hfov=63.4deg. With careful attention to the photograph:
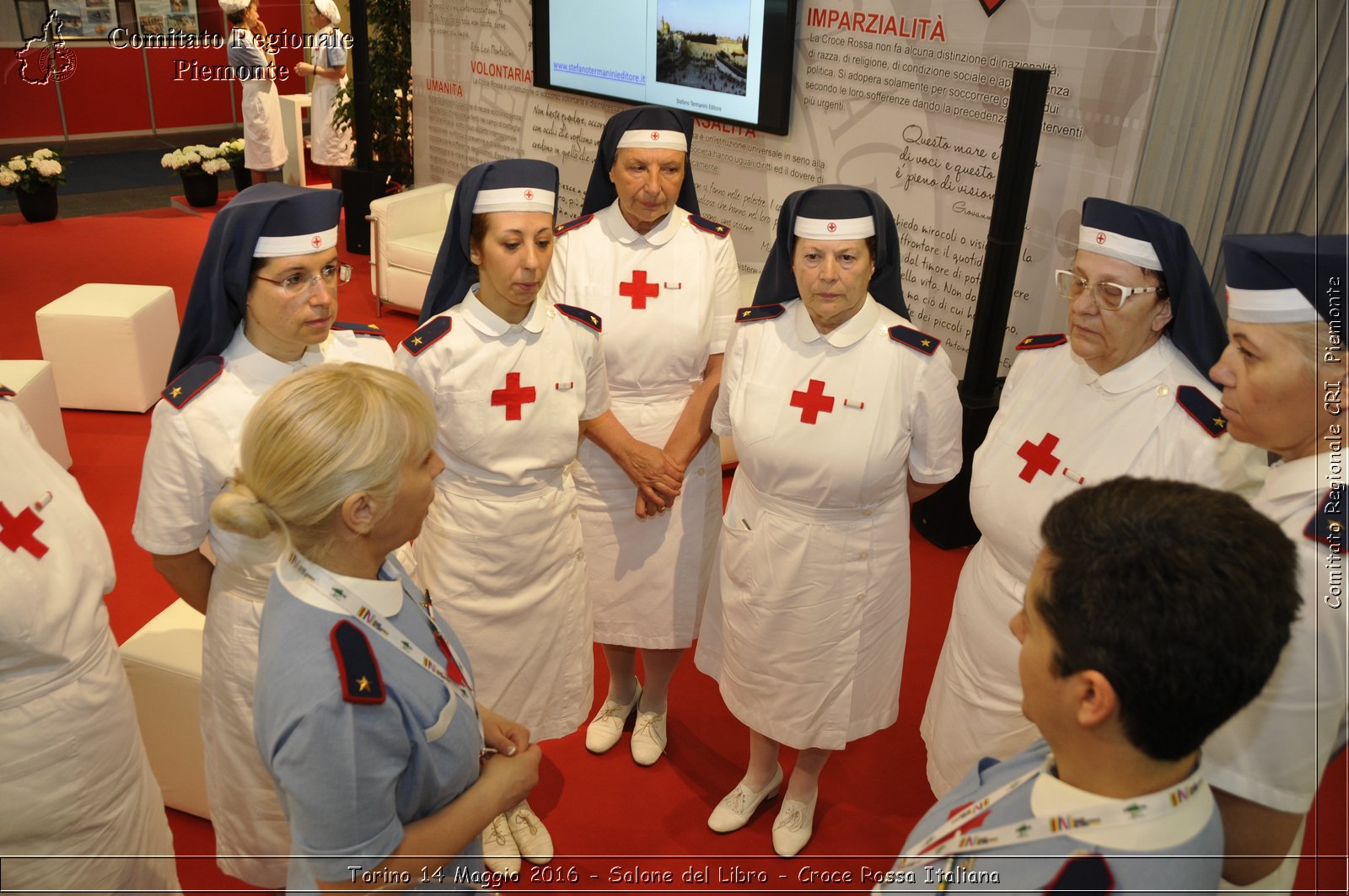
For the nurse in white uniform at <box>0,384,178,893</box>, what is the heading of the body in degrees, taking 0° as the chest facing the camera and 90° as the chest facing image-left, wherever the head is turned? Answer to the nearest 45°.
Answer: approximately 315°

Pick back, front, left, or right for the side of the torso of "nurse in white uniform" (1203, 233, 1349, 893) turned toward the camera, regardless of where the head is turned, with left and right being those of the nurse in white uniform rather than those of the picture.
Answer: left

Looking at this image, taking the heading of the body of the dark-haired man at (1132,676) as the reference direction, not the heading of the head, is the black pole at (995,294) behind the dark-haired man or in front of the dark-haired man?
in front

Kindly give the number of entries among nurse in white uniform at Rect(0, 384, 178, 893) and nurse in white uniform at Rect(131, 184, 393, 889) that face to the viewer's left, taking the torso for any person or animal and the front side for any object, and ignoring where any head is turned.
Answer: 0

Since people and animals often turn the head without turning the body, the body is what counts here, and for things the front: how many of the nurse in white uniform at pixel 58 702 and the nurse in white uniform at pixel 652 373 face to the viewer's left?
0

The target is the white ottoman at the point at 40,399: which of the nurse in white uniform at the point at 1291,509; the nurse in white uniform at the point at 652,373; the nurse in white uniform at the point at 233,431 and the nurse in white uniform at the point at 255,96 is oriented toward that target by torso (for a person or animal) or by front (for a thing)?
the nurse in white uniform at the point at 1291,509

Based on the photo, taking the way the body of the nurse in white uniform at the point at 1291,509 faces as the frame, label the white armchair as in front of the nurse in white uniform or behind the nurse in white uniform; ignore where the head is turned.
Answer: in front

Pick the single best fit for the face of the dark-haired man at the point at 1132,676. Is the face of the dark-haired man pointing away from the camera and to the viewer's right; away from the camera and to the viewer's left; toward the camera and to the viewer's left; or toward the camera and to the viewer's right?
away from the camera and to the viewer's left

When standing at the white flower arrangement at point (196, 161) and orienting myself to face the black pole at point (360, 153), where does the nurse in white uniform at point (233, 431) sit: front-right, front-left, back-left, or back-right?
front-right

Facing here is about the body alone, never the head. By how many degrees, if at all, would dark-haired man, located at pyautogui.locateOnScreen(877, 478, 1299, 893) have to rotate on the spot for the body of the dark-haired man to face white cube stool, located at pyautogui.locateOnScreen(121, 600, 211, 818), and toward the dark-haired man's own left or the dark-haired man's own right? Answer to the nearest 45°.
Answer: approximately 45° to the dark-haired man's own left

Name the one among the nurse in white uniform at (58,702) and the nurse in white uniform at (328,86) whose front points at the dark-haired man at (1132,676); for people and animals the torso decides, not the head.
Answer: the nurse in white uniform at (58,702)

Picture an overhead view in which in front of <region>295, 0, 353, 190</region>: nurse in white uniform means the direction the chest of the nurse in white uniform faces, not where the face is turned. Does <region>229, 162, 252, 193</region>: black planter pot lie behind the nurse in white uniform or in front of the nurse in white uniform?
in front

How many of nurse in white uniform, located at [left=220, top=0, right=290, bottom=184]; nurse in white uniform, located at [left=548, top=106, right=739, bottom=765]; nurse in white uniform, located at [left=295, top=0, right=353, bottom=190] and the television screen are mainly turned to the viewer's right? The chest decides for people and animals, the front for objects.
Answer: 1

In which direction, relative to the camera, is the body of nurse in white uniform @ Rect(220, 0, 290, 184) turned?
to the viewer's right

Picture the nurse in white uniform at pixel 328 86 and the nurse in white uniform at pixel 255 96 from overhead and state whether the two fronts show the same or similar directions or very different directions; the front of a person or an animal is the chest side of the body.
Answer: very different directions

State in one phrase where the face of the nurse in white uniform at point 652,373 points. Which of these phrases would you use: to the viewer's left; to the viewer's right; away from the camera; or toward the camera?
toward the camera

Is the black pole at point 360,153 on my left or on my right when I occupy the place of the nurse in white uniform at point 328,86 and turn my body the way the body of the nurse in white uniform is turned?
on my left

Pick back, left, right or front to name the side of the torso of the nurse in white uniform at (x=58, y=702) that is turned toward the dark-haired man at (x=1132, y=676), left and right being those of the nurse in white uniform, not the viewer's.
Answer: front

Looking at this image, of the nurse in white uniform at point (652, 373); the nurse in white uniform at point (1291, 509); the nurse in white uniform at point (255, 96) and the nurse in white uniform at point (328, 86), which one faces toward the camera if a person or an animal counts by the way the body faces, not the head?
the nurse in white uniform at point (652, 373)

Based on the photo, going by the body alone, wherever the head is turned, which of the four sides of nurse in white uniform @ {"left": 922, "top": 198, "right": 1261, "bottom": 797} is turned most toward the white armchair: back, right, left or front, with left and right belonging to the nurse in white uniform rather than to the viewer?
right
